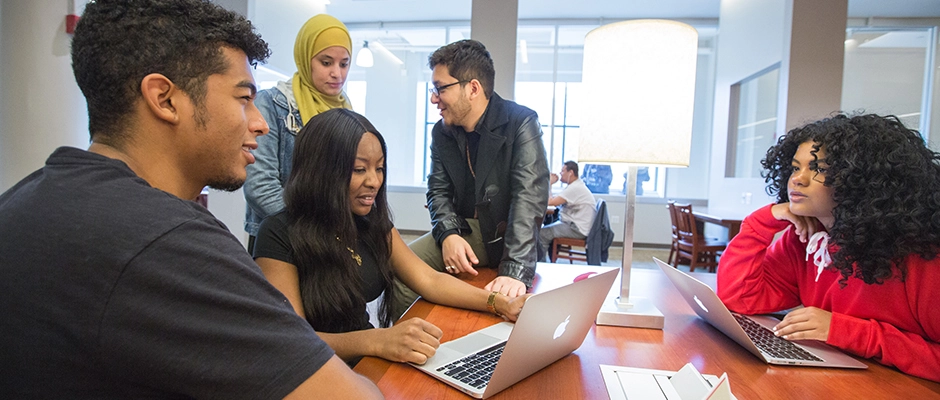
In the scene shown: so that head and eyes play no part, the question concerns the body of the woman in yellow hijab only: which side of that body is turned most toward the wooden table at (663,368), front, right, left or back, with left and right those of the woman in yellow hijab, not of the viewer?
front

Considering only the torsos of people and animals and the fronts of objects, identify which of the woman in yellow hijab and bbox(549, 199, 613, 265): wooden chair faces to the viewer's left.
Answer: the wooden chair

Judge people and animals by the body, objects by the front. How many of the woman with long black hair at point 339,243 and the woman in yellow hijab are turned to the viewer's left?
0

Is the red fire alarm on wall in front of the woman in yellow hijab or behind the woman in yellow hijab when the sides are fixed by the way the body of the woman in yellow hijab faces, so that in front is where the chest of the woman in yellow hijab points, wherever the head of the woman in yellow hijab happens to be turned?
behind

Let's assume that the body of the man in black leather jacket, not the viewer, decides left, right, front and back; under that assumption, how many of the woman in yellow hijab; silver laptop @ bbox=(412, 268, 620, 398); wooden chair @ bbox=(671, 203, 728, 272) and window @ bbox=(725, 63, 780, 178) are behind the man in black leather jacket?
2

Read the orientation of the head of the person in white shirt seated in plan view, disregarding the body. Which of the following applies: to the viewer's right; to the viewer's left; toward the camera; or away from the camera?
to the viewer's left

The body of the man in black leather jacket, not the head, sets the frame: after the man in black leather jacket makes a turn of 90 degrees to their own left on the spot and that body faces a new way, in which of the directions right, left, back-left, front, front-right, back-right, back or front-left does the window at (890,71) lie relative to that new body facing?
left

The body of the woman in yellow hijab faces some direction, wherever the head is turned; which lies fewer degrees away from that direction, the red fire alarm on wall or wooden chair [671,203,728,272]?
the wooden chair

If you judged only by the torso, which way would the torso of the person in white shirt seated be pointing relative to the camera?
to the viewer's left

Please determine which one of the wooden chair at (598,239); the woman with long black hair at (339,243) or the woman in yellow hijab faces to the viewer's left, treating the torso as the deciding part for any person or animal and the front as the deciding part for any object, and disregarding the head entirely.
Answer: the wooden chair

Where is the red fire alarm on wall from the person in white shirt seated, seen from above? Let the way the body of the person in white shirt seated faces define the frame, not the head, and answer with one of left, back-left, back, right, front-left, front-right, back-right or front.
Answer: front-left

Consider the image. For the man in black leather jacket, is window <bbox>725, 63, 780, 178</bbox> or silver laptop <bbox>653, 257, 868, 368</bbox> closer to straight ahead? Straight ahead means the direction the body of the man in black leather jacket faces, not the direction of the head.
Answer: the silver laptop

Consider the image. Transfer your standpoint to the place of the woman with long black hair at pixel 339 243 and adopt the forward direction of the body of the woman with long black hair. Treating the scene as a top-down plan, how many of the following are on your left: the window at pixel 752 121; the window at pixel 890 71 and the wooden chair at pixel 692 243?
3

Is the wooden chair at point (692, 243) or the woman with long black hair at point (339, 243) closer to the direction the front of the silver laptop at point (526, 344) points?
the woman with long black hair

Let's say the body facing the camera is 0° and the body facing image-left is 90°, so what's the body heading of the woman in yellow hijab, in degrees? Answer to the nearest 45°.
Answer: approximately 315°

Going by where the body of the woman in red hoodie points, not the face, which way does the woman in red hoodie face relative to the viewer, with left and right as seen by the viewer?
facing the viewer and to the left of the viewer

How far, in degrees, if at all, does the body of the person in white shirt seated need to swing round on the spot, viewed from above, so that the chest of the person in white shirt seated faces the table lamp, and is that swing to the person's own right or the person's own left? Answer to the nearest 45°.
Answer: approximately 90° to the person's own left
